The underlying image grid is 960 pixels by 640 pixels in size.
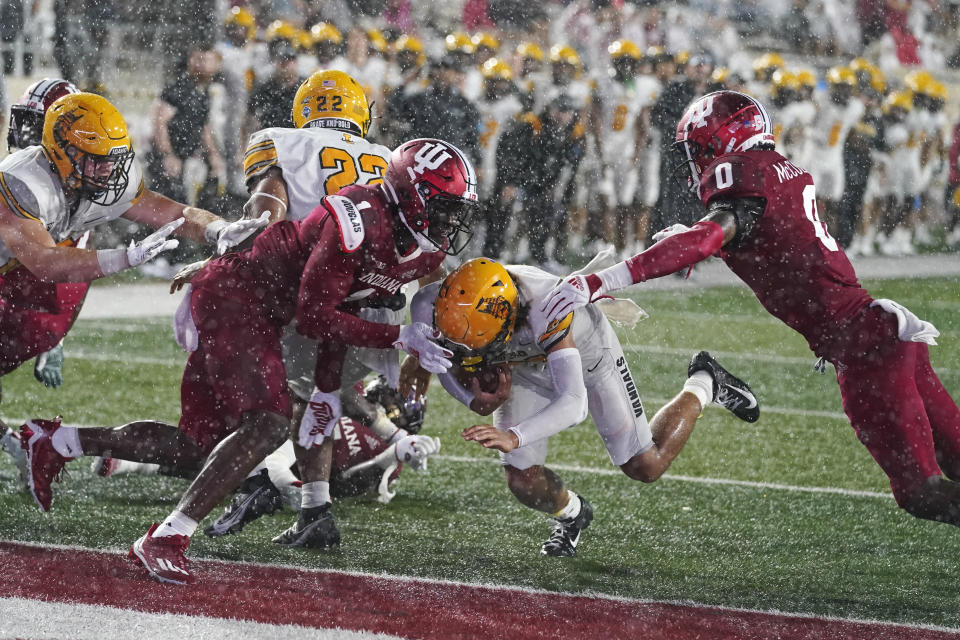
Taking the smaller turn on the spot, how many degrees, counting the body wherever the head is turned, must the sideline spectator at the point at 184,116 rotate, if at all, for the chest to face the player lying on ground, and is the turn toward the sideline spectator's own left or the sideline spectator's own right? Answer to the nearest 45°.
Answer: approximately 45° to the sideline spectator's own right

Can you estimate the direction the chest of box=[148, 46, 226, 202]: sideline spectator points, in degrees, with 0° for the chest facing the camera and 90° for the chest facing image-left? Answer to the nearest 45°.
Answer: approximately 315°

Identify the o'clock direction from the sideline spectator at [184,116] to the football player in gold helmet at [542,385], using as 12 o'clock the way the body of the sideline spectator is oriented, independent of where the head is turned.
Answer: The football player in gold helmet is roughly at 1 o'clock from the sideline spectator.
